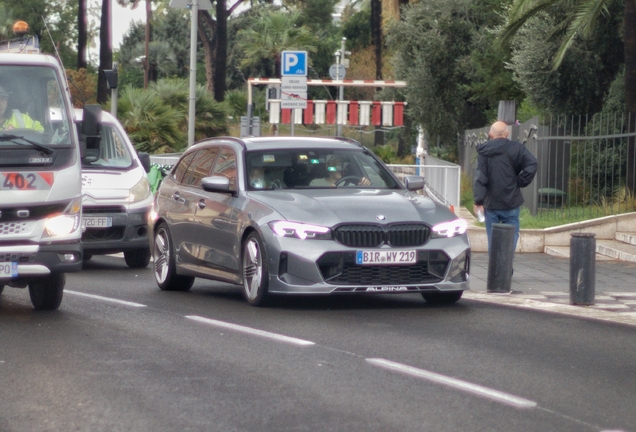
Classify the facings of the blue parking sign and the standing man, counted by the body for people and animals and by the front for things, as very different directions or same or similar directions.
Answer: very different directions

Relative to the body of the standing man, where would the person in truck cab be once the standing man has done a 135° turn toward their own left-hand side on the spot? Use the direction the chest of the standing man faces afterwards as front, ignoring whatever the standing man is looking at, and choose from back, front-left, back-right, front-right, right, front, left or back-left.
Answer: front

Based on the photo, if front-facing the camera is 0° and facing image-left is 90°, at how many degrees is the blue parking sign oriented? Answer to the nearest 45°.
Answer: approximately 0°

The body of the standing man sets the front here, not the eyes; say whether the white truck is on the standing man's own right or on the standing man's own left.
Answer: on the standing man's own left

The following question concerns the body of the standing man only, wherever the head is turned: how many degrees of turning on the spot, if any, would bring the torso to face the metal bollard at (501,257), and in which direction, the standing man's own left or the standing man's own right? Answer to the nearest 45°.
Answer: approximately 180°

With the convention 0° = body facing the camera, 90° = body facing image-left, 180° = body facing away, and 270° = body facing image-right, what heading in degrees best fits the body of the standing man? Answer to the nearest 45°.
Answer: approximately 180°

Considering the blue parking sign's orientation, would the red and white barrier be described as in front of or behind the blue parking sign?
behind

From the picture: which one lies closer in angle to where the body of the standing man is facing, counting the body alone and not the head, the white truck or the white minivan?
the white minivan

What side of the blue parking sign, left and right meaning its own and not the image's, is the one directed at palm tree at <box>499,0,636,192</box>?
left

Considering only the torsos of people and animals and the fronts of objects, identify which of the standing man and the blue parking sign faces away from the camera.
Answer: the standing man

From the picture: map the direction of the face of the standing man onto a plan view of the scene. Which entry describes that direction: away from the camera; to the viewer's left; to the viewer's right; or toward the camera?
away from the camera

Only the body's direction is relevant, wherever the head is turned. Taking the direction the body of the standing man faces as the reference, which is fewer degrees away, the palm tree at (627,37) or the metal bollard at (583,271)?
the palm tree

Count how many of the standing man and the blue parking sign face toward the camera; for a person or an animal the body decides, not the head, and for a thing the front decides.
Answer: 1
